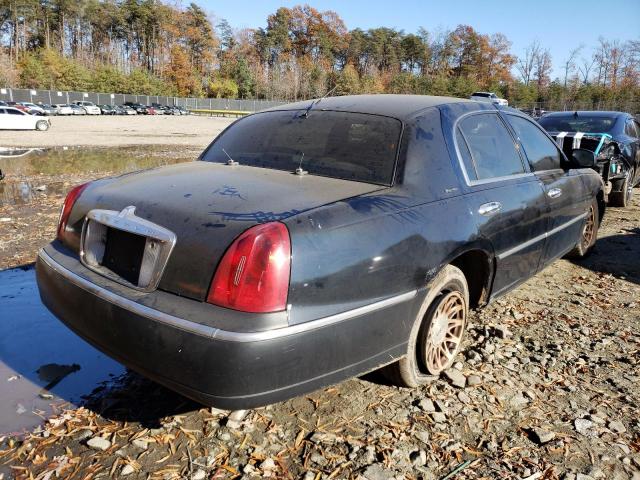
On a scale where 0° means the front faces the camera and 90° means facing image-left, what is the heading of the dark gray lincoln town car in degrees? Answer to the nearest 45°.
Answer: approximately 225°
